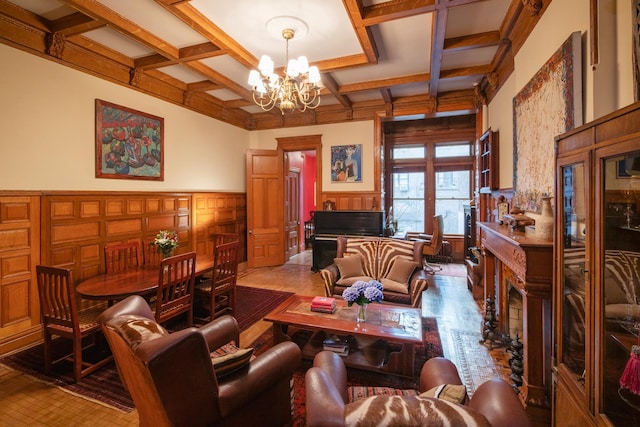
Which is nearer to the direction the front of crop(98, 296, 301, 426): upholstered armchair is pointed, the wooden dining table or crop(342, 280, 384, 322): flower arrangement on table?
the flower arrangement on table

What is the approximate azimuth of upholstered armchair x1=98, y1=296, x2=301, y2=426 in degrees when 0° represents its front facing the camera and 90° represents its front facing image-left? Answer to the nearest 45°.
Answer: approximately 225°

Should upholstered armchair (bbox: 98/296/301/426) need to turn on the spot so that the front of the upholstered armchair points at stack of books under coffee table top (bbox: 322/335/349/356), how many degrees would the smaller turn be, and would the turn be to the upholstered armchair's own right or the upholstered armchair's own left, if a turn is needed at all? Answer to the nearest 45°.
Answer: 0° — it already faces it

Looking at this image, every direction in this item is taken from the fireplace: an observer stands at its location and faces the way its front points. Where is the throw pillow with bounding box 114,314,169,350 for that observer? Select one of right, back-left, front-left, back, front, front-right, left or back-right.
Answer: front-left

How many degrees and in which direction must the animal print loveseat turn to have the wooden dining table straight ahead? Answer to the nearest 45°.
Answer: approximately 45° to its right

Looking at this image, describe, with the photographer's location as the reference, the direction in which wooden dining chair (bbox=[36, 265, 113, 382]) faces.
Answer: facing away from the viewer and to the right of the viewer

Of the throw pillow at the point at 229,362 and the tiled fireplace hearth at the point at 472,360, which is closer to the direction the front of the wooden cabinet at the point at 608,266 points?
the throw pillow

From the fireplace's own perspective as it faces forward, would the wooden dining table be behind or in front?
in front

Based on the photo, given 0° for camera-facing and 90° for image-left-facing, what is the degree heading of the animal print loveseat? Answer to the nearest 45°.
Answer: approximately 0°

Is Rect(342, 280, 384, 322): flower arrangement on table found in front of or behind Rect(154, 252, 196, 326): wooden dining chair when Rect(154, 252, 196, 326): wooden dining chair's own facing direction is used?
behind

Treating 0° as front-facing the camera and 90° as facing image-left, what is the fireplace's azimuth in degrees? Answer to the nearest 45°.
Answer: approximately 90°

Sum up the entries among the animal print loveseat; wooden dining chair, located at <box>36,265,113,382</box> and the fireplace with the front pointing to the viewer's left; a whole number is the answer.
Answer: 1
